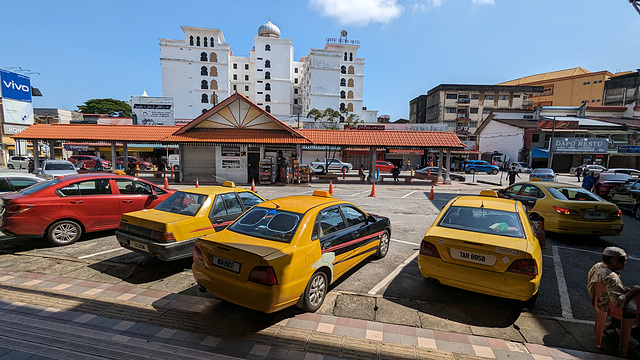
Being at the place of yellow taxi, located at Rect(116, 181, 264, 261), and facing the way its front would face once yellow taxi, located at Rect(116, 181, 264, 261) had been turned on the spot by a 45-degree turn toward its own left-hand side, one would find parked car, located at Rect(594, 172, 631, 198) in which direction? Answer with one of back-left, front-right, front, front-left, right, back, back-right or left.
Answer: right

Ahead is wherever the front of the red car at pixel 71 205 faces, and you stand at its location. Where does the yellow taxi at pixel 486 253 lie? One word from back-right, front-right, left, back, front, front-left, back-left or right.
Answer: right

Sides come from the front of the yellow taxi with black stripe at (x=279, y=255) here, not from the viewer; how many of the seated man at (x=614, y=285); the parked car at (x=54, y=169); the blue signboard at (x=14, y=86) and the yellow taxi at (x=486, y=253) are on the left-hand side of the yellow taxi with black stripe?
2

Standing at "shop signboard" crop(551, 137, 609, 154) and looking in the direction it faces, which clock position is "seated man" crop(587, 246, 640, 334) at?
The seated man is roughly at 12 o'clock from the shop signboard.

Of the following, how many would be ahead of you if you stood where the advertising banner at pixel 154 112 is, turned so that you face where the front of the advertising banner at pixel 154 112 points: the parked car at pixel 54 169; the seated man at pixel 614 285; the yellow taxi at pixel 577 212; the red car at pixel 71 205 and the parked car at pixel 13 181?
5

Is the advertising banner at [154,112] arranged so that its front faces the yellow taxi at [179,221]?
yes

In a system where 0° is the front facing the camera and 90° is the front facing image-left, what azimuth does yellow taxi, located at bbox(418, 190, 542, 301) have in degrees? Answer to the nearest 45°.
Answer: approximately 180°

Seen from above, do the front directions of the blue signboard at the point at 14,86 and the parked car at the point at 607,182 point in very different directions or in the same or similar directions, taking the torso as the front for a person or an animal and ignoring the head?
very different directions

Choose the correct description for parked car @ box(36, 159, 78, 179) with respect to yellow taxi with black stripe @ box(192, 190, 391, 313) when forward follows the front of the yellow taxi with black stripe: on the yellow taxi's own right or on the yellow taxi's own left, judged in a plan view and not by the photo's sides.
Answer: on the yellow taxi's own left

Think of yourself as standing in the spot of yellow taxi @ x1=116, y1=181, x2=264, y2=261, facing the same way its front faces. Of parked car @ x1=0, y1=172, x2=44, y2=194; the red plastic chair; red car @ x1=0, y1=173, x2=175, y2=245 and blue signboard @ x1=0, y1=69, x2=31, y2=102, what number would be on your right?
1
